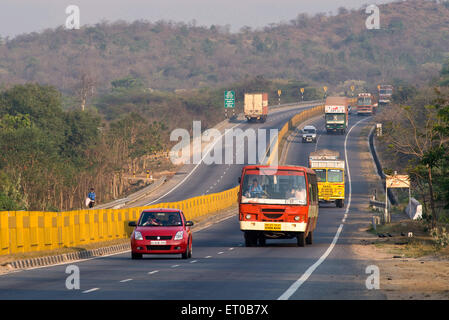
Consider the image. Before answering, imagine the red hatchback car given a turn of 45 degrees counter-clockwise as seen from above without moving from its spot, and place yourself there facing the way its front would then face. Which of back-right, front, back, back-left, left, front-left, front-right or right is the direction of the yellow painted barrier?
back

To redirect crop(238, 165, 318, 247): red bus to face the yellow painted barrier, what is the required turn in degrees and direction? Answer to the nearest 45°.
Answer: approximately 90° to its right

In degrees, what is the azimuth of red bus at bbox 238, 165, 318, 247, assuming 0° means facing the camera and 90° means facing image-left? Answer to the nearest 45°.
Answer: approximately 0°

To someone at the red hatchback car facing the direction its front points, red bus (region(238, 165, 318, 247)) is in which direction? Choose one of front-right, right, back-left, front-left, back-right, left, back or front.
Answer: back-left

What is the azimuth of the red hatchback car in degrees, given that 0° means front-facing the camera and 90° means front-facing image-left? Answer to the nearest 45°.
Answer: approximately 0°

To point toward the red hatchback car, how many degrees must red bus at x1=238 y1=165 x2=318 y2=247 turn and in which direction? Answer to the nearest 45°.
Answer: approximately 45° to its right

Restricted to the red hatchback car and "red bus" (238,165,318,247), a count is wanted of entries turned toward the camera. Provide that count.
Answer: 2
